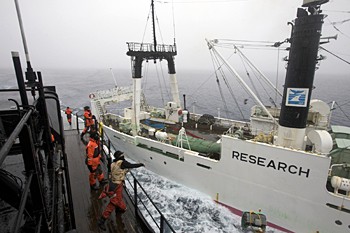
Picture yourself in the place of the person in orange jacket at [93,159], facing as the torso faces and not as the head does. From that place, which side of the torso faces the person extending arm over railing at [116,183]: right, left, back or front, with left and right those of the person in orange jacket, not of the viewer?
right

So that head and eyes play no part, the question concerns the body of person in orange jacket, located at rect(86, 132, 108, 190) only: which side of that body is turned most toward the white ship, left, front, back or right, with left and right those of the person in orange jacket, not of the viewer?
front

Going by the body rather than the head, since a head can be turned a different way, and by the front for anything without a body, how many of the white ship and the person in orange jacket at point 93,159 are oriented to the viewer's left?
0

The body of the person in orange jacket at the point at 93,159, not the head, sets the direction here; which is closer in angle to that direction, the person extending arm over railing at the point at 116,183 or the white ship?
the white ship

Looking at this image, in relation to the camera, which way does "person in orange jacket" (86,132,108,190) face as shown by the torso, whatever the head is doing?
to the viewer's right

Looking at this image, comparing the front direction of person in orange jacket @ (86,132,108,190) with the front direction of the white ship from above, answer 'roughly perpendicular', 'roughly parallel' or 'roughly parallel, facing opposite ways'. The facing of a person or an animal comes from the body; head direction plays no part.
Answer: roughly perpendicular
